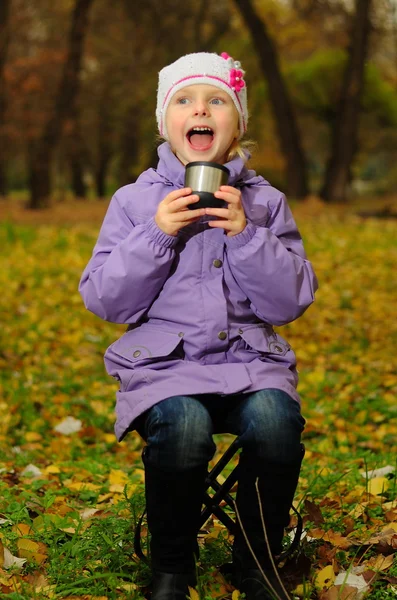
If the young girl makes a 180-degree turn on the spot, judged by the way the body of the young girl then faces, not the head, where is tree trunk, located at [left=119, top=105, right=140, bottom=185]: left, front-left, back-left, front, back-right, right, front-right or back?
front

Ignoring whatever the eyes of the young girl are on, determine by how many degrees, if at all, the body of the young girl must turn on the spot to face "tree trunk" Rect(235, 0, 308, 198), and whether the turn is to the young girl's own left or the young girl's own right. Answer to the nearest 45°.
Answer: approximately 180°

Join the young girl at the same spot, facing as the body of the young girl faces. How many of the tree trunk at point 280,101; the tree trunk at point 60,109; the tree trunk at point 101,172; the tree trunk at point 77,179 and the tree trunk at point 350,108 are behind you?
5

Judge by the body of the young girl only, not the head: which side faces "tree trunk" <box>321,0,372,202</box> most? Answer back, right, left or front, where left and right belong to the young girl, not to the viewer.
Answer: back

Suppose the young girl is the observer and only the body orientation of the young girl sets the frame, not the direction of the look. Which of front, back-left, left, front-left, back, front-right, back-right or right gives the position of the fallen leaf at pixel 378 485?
back-left

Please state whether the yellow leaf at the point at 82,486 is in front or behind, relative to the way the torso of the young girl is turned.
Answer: behind

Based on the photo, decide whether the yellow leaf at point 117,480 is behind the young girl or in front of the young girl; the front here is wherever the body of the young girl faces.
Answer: behind

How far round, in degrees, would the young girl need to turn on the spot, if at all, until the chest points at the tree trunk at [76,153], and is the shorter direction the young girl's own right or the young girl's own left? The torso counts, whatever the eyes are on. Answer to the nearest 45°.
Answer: approximately 180°

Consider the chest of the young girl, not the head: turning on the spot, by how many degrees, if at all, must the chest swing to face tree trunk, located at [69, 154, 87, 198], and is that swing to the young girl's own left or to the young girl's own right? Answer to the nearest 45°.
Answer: approximately 180°

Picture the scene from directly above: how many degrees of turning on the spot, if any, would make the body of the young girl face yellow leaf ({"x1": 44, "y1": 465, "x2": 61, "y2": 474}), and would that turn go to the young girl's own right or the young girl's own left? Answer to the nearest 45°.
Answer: approximately 135° to the young girl's own right

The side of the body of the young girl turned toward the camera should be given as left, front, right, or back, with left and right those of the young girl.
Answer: front

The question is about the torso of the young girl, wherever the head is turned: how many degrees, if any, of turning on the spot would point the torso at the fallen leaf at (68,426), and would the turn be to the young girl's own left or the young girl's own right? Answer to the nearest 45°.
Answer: approximately 180°

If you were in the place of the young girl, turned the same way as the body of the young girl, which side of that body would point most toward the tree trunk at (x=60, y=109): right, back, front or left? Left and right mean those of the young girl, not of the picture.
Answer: back
